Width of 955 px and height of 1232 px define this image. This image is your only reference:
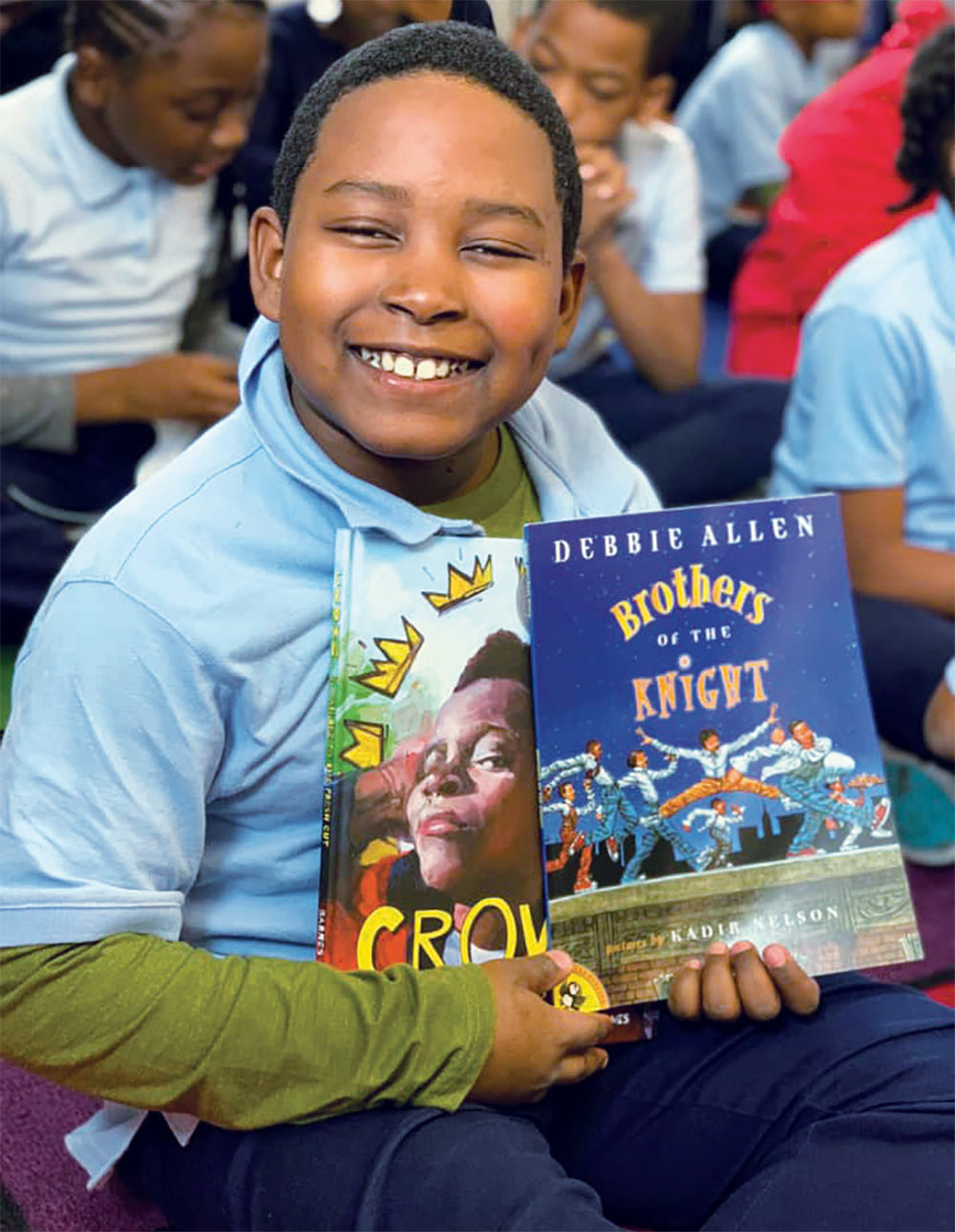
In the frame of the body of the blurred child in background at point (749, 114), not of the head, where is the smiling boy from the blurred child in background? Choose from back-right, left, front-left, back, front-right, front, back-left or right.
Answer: right

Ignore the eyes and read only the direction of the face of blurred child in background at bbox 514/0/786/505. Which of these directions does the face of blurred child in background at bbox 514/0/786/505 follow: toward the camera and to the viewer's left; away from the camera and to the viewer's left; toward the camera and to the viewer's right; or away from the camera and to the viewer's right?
toward the camera and to the viewer's left

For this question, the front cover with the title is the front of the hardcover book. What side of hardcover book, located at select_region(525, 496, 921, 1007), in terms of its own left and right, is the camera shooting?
front

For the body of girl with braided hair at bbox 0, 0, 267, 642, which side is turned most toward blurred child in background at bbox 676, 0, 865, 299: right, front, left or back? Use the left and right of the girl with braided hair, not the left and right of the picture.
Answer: left

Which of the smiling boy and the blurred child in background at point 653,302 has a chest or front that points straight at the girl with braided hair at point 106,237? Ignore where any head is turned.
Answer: the blurred child in background

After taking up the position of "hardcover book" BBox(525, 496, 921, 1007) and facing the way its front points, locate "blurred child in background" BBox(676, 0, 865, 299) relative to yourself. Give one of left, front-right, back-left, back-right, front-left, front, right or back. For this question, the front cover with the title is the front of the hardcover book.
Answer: back
